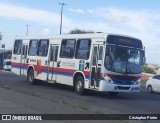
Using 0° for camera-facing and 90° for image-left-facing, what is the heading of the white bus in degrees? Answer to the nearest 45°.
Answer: approximately 315°
